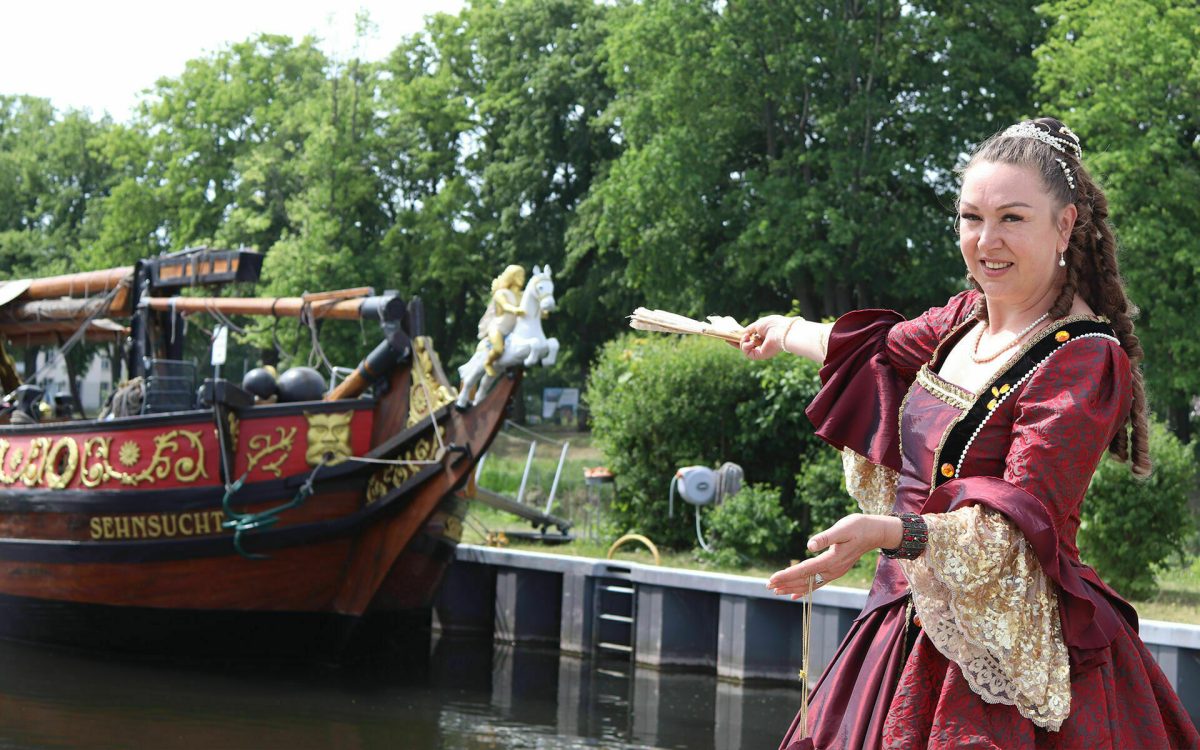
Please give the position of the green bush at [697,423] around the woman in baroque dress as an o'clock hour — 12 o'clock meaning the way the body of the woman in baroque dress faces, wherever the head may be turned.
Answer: The green bush is roughly at 4 o'clock from the woman in baroque dress.

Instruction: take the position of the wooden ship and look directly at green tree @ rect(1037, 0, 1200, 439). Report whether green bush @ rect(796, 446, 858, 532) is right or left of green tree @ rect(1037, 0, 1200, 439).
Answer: right

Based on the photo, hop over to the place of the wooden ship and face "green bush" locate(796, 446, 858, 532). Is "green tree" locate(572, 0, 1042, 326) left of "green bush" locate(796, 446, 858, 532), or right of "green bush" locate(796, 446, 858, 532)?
left

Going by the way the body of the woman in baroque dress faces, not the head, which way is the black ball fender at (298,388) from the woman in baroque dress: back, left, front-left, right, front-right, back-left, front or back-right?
right

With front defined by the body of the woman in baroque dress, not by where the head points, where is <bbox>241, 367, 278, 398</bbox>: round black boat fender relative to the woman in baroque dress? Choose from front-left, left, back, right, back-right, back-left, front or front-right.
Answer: right

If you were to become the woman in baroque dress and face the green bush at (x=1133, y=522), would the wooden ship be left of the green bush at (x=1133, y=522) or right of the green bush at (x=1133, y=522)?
left

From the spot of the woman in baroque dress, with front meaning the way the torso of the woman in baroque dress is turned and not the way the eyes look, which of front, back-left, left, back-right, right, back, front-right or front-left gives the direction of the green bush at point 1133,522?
back-right

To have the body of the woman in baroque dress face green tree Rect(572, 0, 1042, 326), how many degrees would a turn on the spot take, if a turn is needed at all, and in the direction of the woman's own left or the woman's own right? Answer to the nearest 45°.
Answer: approximately 135° to the woman's own right

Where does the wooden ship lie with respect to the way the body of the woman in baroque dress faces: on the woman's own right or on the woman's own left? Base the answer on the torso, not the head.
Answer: on the woman's own right

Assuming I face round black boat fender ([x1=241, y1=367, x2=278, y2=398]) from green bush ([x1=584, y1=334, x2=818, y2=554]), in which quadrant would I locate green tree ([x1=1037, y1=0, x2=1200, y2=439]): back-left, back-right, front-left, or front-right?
back-right

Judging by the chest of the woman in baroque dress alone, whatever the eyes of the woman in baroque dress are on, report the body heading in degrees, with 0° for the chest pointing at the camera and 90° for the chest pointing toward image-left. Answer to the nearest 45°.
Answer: approximately 45°

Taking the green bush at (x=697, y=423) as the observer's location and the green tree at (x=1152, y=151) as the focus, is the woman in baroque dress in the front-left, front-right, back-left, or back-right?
back-right

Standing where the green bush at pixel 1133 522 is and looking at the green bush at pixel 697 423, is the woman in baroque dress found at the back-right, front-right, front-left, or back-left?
back-left

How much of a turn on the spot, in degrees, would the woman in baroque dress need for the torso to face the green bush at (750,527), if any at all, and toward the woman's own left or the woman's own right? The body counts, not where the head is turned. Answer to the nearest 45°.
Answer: approximately 135° to the woman's own right
